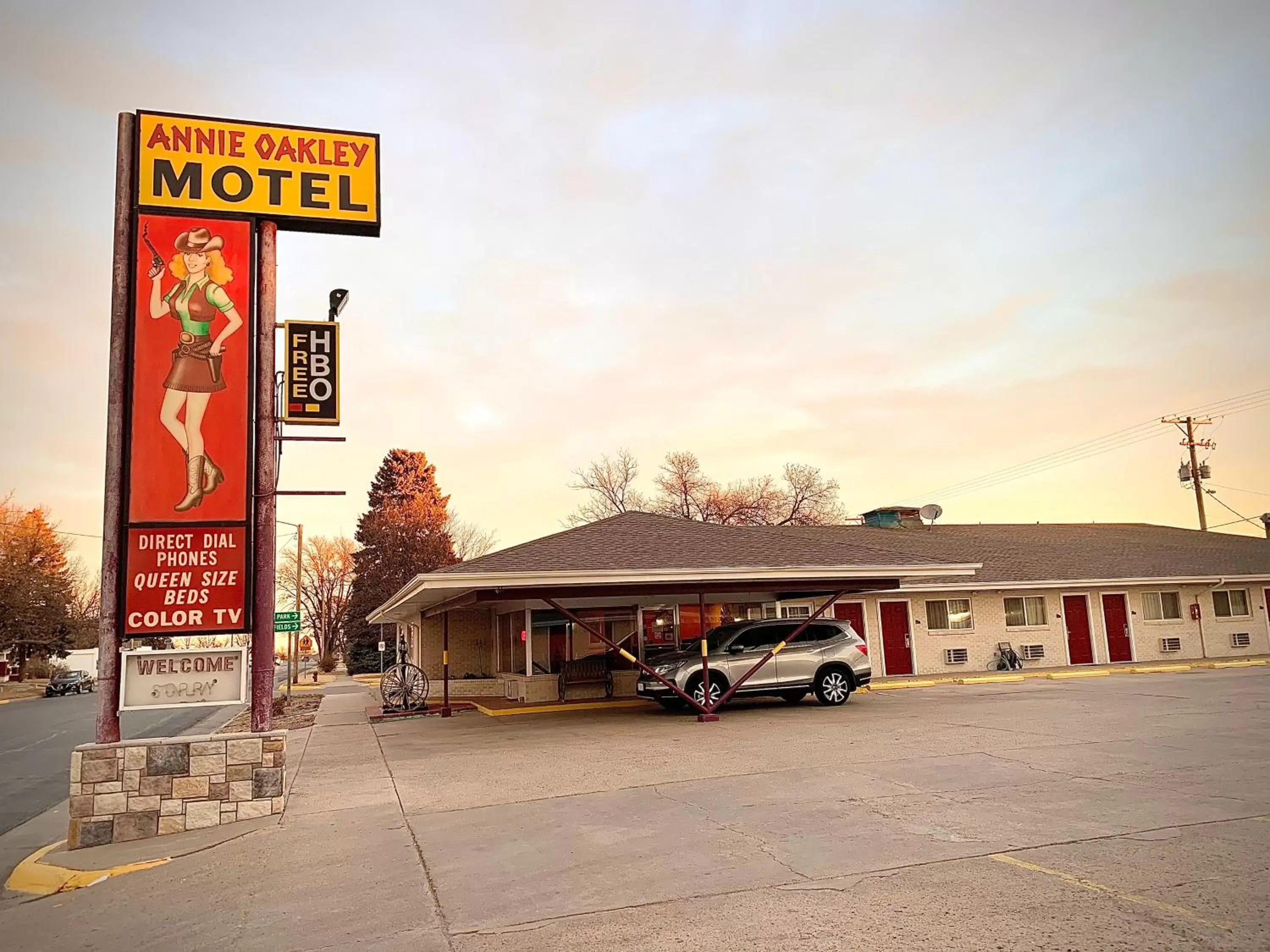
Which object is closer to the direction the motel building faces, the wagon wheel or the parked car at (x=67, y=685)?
the wagon wheel

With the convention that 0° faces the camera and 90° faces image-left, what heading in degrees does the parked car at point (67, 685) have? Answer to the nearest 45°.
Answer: approximately 45°

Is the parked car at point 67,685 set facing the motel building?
no

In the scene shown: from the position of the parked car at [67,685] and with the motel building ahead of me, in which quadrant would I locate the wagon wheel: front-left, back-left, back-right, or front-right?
front-right

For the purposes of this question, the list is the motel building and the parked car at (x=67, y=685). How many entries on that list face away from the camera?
0

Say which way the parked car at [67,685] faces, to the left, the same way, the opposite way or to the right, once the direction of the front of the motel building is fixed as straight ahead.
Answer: the same way

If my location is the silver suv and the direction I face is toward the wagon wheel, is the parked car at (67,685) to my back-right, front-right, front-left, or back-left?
front-right

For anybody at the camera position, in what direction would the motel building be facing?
facing the viewer

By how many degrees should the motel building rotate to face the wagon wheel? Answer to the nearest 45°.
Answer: approximately 45° to its right

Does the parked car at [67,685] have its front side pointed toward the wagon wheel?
no

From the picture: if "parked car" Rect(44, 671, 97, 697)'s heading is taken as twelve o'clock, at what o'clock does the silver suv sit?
The silver suv is roughly at 10 o'clock from the parked car.

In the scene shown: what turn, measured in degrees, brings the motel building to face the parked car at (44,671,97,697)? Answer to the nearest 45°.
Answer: approximately 90° to its right
